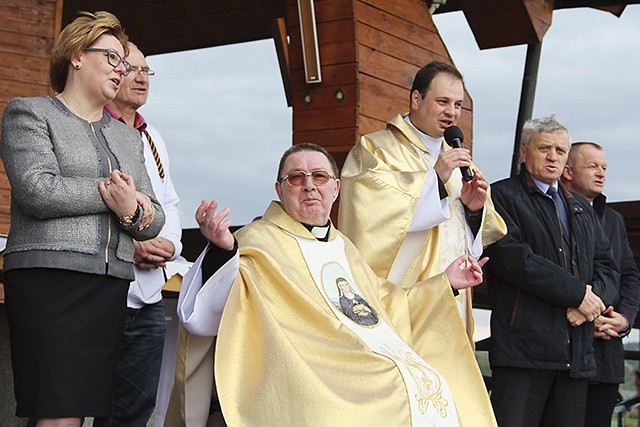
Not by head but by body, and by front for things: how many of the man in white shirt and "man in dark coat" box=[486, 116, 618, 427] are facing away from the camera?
0

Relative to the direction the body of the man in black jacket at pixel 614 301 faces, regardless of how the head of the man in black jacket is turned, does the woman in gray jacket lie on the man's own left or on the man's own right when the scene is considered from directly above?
on the man's own right

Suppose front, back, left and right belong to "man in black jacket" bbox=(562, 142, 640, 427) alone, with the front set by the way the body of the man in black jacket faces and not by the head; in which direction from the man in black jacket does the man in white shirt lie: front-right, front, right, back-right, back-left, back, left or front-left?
right

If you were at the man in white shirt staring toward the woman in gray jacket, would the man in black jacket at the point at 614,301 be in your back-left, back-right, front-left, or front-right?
back-left

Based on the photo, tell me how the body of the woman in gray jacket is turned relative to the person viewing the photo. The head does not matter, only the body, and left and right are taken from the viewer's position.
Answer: facing the viewer and to the right of the viewer

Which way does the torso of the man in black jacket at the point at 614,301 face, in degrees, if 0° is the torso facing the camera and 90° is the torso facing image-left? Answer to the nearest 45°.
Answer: approximately 315°

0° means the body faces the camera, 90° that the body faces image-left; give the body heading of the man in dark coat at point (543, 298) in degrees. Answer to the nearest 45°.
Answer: approximately 315°

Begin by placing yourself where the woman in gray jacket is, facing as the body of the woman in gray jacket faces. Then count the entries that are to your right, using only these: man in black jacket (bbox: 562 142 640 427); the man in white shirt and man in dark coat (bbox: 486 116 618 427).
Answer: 0

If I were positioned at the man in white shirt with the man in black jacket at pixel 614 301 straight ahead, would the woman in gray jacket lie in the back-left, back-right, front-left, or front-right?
back-right

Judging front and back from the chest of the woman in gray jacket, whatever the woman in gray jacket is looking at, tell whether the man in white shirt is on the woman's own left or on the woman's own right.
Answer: on the woman's own left

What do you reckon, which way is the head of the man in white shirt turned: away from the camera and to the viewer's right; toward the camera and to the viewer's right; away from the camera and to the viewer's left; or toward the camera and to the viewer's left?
toward the camera and to the viewer's right
